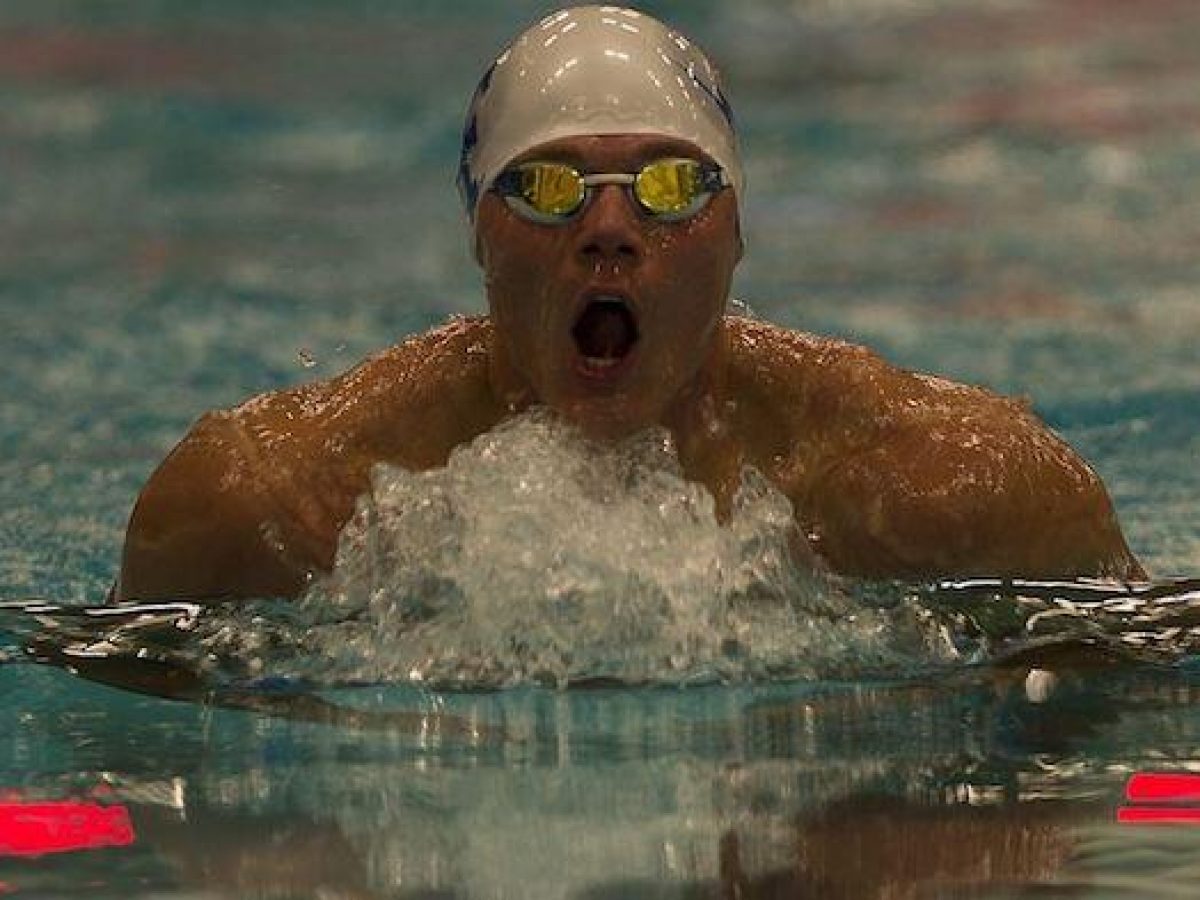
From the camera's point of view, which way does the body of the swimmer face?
toward the camera
